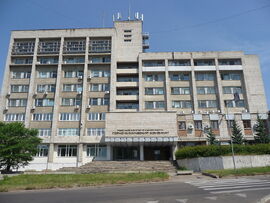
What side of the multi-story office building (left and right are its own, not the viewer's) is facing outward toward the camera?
front

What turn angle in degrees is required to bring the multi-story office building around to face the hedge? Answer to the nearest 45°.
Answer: approximately 45° to its left

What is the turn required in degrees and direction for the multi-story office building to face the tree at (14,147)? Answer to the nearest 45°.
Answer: approximately 45° to its right

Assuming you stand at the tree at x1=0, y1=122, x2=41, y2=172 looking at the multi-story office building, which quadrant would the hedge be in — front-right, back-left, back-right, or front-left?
front-right

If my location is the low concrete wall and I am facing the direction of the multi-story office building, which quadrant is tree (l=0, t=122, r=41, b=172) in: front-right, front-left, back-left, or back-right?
front-left

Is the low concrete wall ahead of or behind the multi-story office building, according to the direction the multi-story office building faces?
ahead
